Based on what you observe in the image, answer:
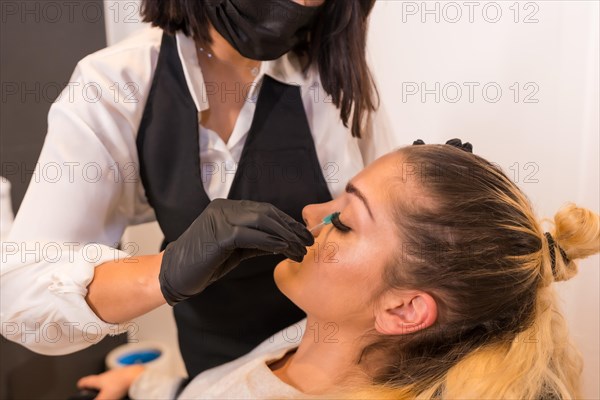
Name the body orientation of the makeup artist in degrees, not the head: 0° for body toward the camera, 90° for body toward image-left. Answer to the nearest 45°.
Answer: approximately 0°
